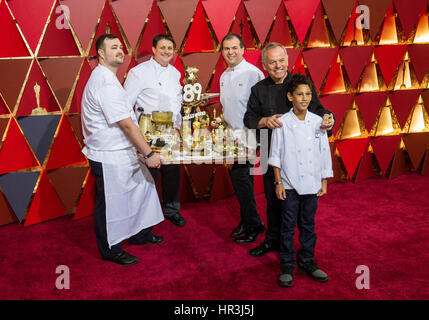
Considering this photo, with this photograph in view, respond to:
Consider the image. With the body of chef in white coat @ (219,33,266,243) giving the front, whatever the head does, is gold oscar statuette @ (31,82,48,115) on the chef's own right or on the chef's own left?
on the chef's own right

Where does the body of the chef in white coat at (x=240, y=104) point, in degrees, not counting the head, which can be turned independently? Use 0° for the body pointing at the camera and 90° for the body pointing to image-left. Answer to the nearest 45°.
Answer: approximately 45°

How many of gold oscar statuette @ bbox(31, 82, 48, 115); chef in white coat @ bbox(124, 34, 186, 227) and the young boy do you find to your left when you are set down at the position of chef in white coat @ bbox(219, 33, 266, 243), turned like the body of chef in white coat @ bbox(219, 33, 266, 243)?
1

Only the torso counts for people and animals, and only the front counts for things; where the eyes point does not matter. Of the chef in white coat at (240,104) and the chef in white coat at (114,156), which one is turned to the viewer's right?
the chef in white coat at (114,156)

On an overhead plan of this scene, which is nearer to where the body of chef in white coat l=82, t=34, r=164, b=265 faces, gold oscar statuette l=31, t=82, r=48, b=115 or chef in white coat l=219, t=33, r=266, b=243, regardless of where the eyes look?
the chef in white coat

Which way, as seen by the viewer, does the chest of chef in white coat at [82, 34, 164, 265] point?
to the viewer's right

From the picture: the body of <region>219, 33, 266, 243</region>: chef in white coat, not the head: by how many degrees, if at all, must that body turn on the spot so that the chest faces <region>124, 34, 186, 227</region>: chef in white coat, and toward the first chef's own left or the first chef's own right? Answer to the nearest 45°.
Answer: approximately 45° to the first chef's own right

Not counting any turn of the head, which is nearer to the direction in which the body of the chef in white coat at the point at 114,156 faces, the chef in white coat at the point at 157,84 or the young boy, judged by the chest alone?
the young boy

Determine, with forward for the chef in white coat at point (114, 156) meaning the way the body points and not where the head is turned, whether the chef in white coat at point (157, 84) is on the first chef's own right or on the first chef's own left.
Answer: on the first chef's own left

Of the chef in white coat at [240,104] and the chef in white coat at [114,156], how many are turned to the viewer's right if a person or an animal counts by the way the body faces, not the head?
1

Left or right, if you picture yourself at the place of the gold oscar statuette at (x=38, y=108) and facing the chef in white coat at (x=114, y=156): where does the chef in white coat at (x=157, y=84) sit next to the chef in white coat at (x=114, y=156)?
left
